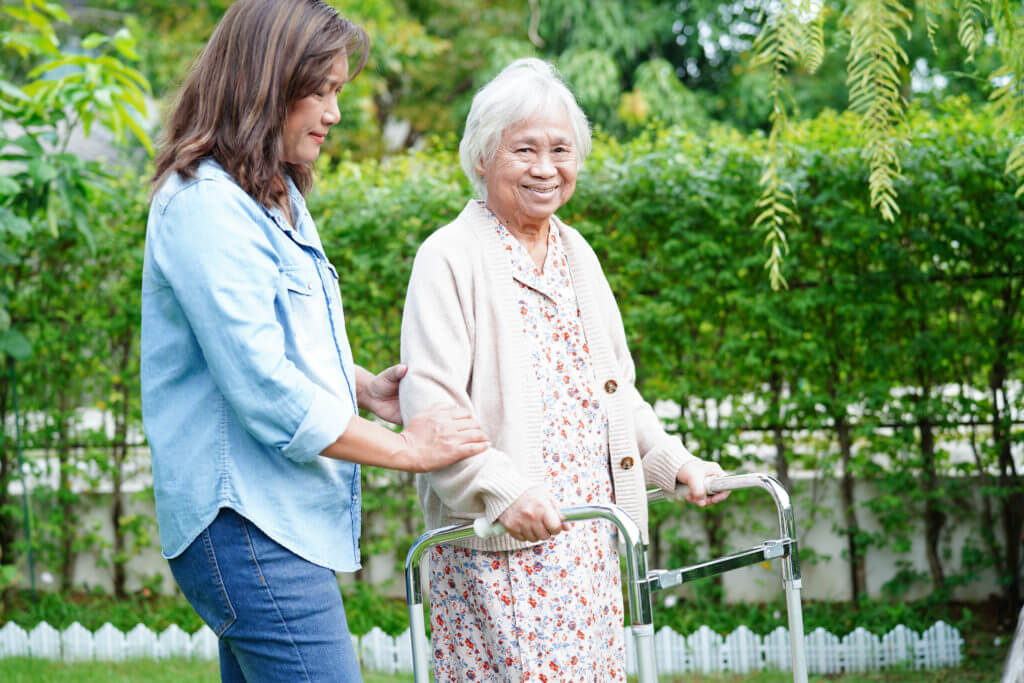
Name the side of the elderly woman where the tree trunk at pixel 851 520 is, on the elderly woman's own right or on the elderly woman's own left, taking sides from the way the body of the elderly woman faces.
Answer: on the elderly woman's own left

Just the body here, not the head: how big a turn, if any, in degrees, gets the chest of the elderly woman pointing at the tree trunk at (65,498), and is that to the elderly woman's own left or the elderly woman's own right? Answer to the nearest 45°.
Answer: approximately 180°

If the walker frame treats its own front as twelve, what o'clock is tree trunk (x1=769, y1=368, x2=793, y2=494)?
The tree trunk is roughly at 8 o'clock from the walker frame.

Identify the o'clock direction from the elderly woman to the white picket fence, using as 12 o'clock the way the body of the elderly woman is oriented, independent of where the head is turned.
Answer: The white picket fence is roughly at 8 o'clock from the elderly woman.

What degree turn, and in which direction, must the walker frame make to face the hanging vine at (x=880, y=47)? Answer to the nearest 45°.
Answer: approximately 90° to its left

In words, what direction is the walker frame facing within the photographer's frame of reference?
facing the viewer and to the right of the viewer

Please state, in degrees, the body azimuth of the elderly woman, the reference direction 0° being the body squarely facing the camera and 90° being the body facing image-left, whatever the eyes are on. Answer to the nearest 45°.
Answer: approximately 315°
